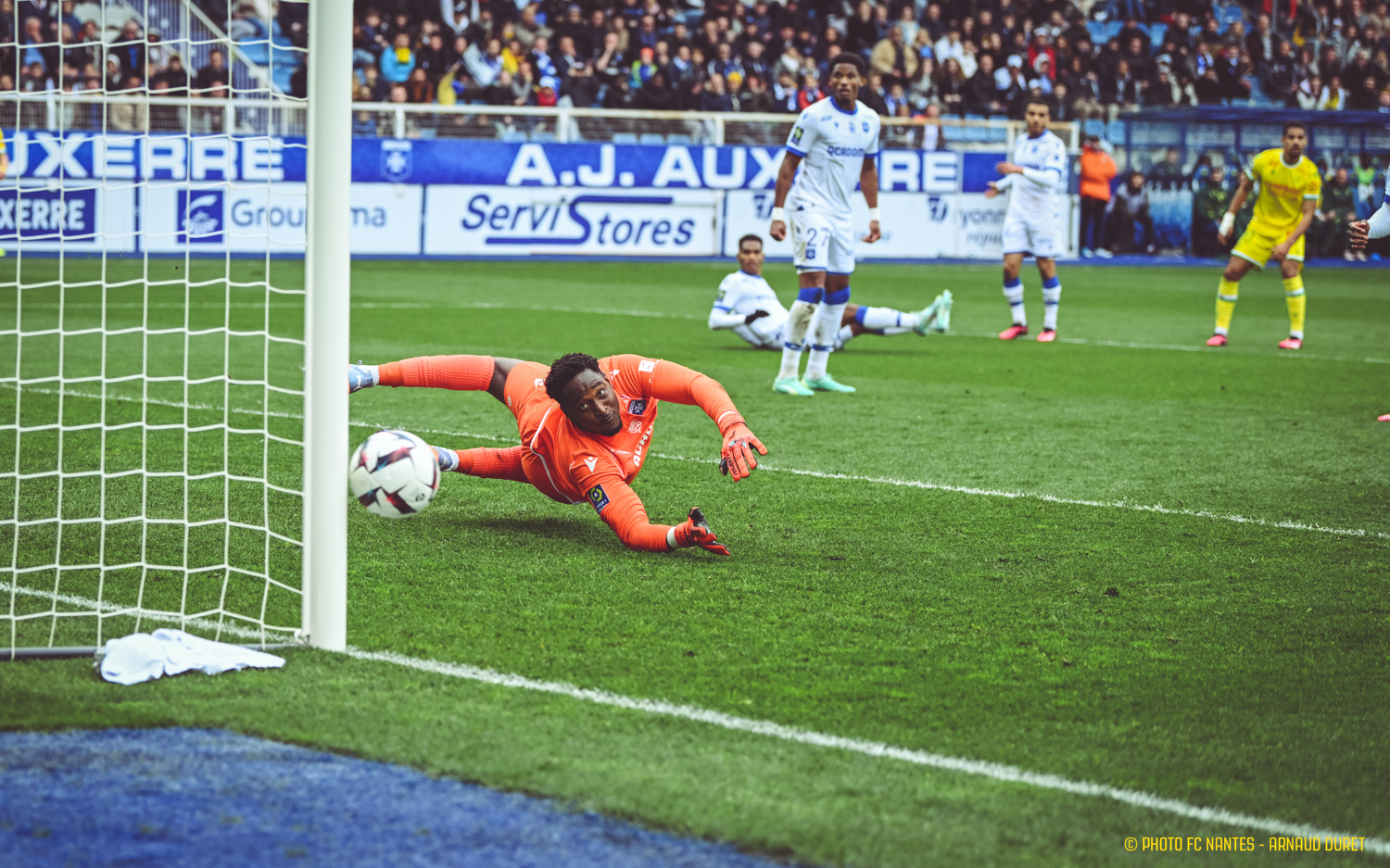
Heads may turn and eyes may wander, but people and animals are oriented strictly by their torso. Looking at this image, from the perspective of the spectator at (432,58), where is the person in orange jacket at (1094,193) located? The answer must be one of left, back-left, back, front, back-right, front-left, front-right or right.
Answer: left

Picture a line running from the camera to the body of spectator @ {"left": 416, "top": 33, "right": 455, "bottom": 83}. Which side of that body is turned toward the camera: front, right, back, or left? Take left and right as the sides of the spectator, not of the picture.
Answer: front

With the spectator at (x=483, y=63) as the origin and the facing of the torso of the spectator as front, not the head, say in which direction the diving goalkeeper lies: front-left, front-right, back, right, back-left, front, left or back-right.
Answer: front

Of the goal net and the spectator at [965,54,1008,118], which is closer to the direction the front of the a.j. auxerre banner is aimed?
the goal net

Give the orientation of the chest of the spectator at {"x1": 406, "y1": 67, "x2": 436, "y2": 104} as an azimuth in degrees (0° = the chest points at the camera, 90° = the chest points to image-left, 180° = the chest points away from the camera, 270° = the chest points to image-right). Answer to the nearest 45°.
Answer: approximately 0°

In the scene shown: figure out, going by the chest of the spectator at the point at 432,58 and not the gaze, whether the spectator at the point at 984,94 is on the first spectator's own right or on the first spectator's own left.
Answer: on the first spectator's own left

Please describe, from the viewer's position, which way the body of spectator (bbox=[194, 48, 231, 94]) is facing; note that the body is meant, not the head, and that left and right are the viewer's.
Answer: facing the viewer

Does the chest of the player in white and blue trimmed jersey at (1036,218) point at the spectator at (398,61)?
no

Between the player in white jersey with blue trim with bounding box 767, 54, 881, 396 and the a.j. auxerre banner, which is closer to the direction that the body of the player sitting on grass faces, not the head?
the player in white jersey with blue trim

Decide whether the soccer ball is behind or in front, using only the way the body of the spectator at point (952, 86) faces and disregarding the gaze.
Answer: in front

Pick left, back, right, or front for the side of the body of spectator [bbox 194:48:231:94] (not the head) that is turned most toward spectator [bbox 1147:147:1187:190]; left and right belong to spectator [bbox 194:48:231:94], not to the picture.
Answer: left

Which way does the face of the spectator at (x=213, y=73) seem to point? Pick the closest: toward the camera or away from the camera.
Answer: toward the camera

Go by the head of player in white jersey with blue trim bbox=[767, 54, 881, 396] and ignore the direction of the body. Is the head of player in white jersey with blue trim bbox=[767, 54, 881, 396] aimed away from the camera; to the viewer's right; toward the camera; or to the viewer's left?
toward the camera

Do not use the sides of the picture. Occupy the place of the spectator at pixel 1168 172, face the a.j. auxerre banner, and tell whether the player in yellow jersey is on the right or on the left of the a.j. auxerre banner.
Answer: left

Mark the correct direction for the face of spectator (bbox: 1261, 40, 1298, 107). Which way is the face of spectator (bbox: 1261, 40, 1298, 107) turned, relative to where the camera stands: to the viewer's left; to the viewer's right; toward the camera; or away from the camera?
toward the camera

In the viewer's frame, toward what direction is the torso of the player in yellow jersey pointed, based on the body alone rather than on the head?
toward the camera

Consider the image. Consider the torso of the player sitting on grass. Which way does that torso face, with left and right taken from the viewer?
facing the viewer and to the right of the viewer
